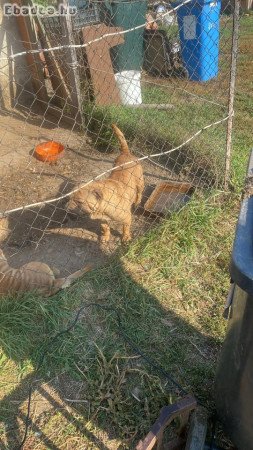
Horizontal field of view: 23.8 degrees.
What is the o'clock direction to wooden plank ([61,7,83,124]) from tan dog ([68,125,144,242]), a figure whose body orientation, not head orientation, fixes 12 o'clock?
The wooden plank is roughly at 4 o'clock from the tan dog.

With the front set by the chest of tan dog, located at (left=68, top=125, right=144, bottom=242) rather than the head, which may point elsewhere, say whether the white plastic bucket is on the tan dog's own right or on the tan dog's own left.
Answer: on the tan dog's own right

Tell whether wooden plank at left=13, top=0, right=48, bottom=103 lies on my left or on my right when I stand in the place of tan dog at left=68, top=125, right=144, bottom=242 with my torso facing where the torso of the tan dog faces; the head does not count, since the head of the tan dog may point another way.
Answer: on my right

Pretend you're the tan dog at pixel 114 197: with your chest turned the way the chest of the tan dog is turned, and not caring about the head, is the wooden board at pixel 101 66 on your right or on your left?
on your right

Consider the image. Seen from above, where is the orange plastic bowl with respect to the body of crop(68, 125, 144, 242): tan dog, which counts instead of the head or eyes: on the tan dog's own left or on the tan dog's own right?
on the tan dog's own right

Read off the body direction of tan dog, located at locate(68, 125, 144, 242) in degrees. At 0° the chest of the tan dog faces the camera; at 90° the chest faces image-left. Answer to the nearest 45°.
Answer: approximately 45°

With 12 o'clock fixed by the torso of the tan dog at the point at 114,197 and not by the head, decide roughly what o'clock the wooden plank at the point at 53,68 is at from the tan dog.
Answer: The wooden plank is roughly at 4 o'clock from the tan dog.

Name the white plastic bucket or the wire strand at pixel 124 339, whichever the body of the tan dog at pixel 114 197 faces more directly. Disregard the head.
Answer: the wire strand

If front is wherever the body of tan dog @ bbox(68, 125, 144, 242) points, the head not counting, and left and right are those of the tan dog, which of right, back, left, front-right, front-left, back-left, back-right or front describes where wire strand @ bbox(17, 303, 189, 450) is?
front-left

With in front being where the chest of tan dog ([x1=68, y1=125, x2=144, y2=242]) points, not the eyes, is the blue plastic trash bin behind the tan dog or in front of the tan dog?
behind
